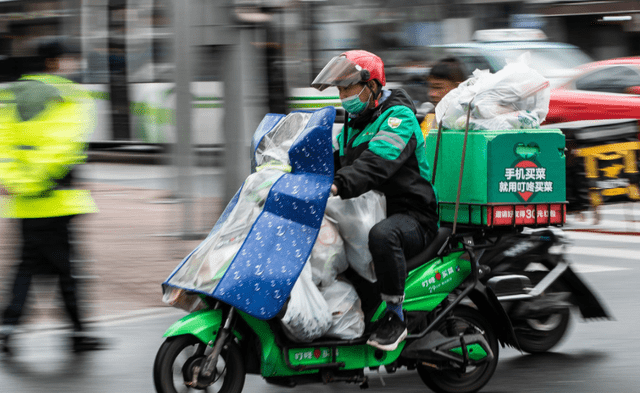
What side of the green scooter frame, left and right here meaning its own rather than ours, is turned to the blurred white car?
right

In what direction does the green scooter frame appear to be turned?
to the viewer's left

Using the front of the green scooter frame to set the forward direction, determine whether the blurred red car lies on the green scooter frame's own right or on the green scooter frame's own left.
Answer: on the green scooter frame's own right
